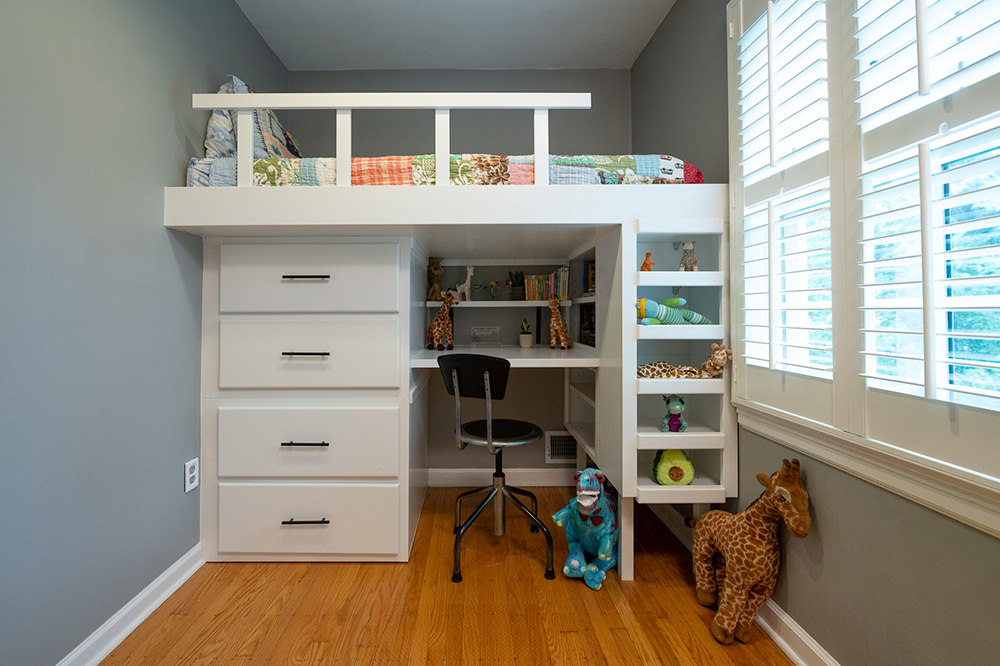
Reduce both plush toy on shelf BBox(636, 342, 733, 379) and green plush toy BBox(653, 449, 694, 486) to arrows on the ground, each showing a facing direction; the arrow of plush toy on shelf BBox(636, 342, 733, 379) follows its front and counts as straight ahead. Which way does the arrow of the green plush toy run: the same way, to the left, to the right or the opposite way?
to the right

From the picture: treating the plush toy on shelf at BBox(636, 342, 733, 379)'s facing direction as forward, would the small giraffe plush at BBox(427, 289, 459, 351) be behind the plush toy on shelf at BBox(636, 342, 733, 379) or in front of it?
behind

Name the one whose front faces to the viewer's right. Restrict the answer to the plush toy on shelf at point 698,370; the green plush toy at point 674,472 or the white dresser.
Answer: the plush toy on shelf

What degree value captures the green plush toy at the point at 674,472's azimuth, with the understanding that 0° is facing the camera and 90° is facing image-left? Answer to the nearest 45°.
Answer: approximately 0°

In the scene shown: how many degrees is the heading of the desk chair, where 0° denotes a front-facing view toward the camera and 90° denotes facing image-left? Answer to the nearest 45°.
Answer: approximately 225°

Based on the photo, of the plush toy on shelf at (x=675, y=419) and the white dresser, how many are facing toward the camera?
2

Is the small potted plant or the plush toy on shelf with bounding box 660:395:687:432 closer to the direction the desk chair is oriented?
the small potted plant

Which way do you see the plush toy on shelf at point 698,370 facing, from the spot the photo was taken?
facing to the right of the viewer
